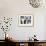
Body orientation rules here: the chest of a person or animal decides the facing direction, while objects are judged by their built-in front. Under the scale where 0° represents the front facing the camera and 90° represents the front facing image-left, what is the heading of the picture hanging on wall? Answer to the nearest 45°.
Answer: approximately 0°
